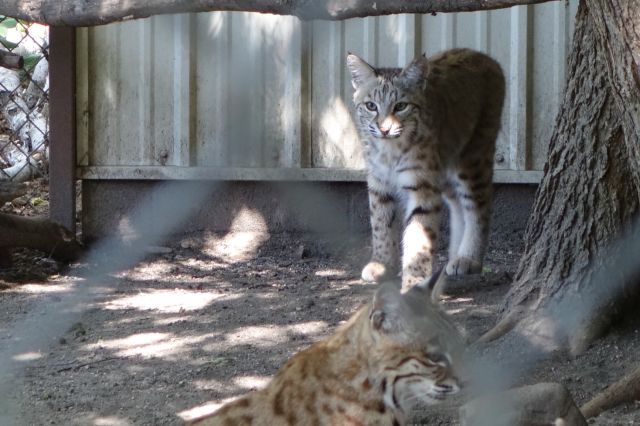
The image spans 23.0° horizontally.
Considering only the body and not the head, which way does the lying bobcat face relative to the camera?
to the viewer's right

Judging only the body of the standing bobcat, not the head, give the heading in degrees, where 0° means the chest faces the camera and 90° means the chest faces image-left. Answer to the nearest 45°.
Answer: approximately 45°

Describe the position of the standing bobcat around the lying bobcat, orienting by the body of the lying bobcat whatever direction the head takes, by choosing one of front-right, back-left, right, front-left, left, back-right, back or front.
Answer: left

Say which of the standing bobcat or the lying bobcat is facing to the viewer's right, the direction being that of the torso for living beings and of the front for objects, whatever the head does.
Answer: the lying bobcat

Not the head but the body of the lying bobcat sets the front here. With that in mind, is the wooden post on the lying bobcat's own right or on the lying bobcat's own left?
on the lying bobcat's own left

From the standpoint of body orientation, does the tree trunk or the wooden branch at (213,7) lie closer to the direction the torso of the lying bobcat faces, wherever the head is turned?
the tree trunk

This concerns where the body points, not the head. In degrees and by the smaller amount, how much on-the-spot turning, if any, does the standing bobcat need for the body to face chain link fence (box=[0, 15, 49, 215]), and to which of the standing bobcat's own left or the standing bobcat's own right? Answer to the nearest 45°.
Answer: approximately 90° to the standing bobcat's own right
